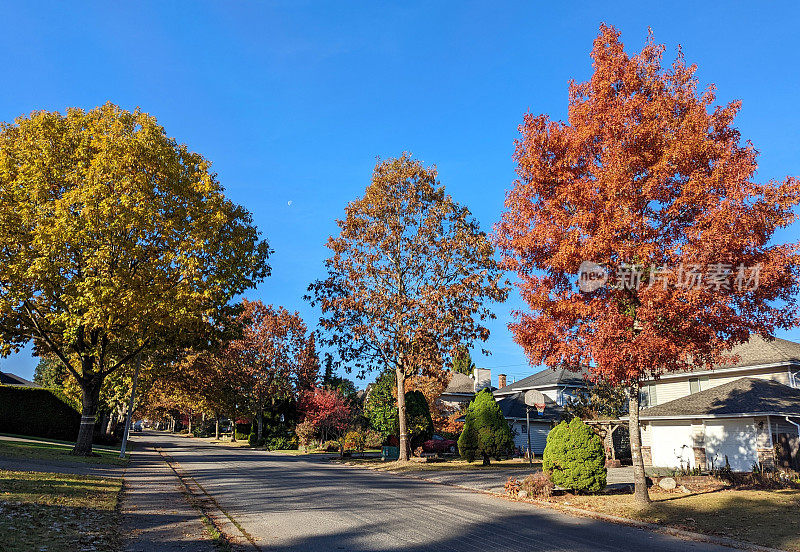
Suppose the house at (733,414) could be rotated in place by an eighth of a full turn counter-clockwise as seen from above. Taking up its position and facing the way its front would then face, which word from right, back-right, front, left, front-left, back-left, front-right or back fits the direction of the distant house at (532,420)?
back-right

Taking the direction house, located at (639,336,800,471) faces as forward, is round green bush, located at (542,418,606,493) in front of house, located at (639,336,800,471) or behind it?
in front

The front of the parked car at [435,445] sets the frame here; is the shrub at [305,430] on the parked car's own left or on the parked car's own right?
on the parked car's own right

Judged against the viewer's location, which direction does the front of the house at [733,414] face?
facing the viewer and to the left of the viewer

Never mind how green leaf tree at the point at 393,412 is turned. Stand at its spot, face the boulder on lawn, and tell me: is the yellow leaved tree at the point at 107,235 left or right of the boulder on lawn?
right

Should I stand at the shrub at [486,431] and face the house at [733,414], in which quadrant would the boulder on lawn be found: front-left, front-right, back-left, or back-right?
front-right

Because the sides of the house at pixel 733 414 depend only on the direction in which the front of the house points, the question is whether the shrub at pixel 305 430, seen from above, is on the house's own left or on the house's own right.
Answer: on the house's own right

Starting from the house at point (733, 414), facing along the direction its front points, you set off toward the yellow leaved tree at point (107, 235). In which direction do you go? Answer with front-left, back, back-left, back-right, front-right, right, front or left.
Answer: front

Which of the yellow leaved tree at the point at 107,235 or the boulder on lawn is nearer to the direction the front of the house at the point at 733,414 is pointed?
the yellow leaved tree

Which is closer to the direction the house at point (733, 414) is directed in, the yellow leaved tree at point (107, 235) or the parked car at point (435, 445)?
the yellow leaved tree
